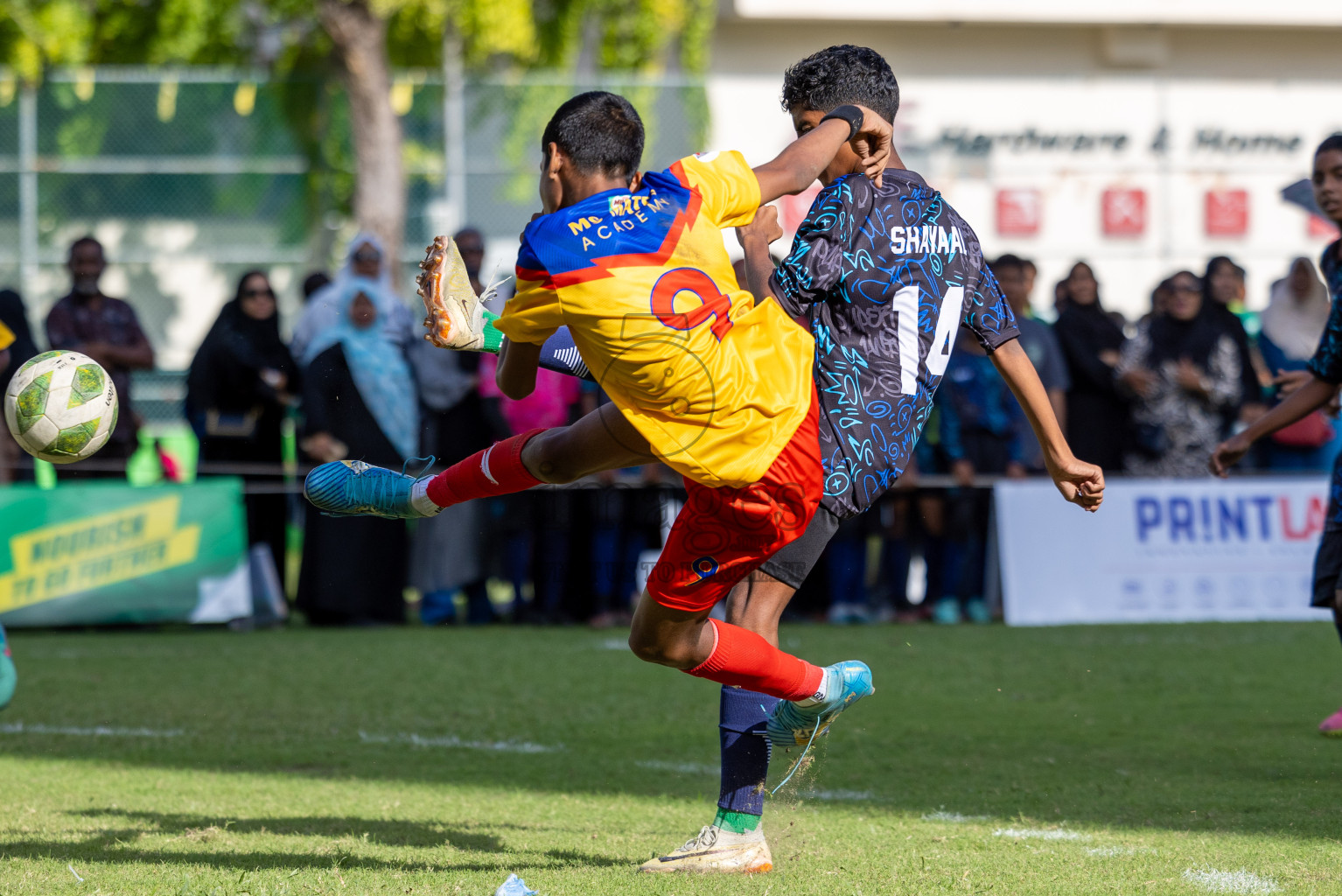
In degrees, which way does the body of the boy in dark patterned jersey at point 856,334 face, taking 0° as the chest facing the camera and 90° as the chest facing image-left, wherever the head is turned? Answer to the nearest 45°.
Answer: approximately 135°

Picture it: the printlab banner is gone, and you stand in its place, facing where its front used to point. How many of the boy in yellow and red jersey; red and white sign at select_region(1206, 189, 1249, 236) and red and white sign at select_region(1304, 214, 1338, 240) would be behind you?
2

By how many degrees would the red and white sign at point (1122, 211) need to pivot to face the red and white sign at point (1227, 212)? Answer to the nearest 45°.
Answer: approximately 135° to its left

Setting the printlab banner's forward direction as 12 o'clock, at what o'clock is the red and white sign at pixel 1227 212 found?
The red and white sign is roughly at 6 o'clock from the printlab banner.

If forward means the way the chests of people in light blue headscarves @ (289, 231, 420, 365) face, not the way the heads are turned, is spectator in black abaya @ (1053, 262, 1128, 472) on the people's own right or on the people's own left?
on the people's own left

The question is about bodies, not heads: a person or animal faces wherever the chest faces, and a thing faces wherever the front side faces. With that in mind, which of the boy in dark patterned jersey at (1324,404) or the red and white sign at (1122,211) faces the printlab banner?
the red and white sign

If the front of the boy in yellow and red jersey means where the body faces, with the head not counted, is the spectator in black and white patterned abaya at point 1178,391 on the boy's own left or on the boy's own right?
on the boy's own right

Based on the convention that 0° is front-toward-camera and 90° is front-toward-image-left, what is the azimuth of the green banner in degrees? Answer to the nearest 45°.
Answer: approximately 0°
